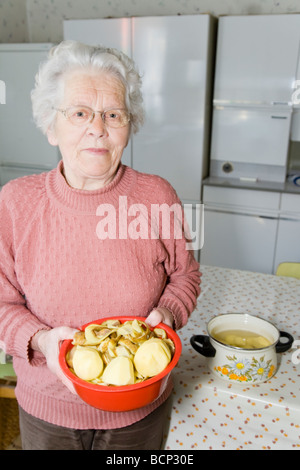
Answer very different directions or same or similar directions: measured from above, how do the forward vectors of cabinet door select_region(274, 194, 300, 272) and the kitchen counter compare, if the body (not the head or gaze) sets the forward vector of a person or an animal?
same or similar directions

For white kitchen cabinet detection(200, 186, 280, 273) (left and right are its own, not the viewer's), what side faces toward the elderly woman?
front

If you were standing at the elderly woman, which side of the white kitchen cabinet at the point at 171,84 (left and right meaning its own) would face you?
front

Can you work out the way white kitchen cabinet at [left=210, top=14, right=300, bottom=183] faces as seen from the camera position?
facing the viewer

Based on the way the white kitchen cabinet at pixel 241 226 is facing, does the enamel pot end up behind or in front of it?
in front

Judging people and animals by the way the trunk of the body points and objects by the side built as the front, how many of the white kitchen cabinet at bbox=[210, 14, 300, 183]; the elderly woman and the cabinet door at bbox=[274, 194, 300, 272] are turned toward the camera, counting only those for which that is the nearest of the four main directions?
3

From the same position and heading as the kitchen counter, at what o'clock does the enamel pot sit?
The enamel pot is roughly at 12 o'clock from the kitchen counter.

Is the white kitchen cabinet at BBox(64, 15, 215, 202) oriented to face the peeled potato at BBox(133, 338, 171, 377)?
yes

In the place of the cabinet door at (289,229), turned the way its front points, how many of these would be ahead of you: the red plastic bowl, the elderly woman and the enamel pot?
3

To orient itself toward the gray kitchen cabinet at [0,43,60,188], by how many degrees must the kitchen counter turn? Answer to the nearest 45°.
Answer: approximately 90° to its right

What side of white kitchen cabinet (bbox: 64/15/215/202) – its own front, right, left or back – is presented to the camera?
front

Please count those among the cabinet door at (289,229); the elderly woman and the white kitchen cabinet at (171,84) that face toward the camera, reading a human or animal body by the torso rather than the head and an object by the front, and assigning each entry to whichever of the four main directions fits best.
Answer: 3

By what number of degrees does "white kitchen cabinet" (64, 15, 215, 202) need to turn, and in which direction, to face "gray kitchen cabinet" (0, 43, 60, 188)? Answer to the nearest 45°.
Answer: approximately 90° to its right

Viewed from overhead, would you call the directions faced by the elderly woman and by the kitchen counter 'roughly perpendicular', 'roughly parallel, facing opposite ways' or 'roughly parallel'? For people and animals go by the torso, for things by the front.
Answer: roughly parallel

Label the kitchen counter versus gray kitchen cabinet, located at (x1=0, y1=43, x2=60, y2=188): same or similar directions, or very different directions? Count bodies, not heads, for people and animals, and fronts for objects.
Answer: same or similar directions

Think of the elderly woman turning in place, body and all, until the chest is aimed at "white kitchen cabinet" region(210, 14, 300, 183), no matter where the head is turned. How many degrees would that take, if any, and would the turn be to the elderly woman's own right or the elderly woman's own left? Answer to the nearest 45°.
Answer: approximately 135° to the elderly woman's own left

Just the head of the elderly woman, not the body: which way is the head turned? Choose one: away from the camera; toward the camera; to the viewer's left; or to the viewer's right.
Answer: toward the camera
